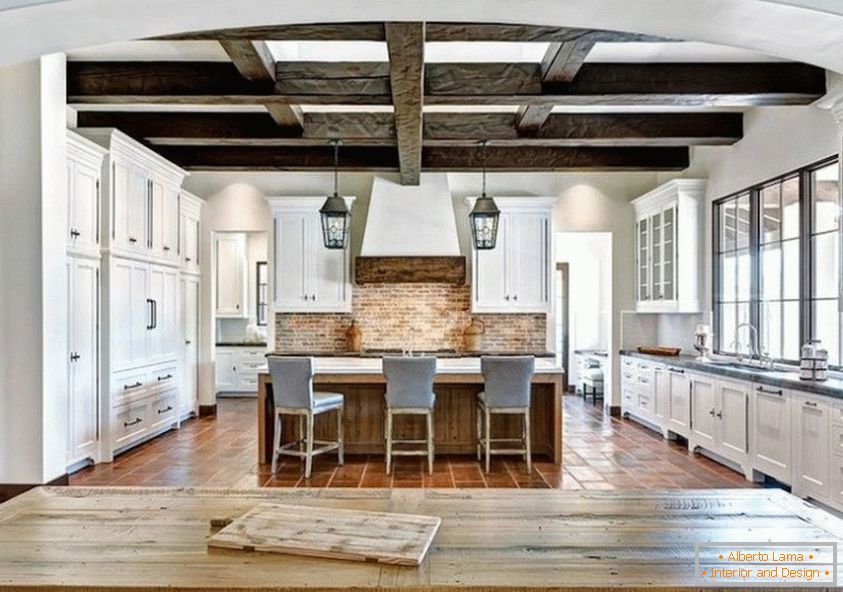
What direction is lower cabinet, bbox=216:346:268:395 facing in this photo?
toward the camera

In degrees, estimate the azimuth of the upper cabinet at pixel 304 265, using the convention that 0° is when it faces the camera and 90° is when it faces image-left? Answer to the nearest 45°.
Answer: approximately 0°

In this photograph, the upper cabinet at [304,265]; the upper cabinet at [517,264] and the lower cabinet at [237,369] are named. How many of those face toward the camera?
3

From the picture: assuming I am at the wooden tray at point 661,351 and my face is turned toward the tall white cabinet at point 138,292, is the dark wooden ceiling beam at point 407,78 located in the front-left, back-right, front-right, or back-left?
front-left

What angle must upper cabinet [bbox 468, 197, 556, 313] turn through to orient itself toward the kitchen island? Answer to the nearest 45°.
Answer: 0° — it already faces it

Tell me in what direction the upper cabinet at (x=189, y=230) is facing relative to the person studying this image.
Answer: facing the viewer and to the right of the viewer

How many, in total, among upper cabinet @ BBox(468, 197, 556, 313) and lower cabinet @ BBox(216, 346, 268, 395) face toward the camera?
2

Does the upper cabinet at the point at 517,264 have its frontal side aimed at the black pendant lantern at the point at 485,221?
yes

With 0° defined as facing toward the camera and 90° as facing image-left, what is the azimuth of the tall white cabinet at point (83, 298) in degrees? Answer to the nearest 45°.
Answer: approximately 315°

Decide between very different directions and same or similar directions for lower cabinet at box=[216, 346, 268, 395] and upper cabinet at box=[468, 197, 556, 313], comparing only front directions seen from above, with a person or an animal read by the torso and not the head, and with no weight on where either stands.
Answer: same or similar directions

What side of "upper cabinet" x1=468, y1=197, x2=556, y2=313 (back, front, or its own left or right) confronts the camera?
front

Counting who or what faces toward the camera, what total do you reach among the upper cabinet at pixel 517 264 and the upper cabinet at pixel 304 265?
2
